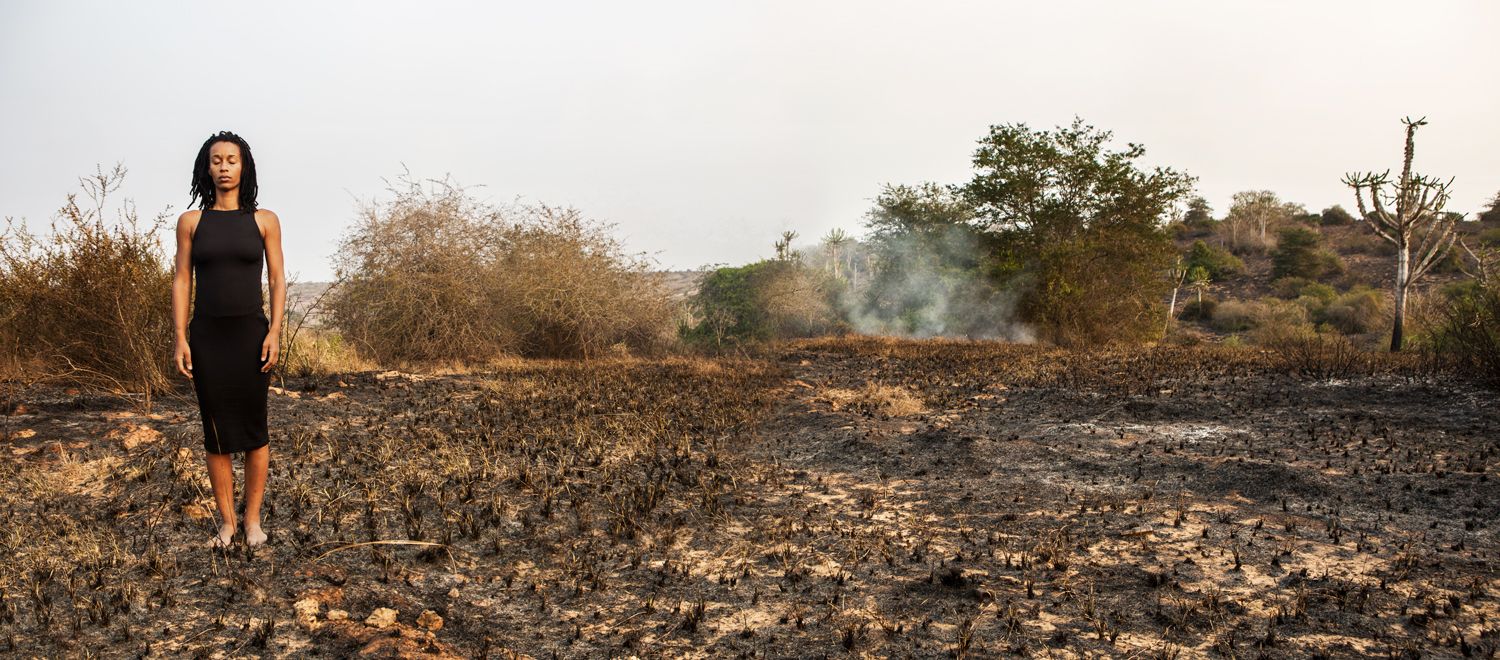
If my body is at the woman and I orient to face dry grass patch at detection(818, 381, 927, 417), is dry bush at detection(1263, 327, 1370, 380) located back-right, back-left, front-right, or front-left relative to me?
front-right

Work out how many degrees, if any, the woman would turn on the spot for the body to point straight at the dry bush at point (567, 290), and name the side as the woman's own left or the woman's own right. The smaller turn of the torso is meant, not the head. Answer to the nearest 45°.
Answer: approximately 135° to the woman's own left

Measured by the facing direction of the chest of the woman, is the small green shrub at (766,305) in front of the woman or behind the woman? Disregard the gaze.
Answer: behind

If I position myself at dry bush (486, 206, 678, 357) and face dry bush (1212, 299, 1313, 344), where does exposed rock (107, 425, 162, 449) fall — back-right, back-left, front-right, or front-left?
back-right

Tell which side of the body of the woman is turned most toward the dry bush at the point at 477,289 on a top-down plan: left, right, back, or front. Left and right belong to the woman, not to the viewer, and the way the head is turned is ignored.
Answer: back

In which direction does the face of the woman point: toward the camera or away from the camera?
toward the camera

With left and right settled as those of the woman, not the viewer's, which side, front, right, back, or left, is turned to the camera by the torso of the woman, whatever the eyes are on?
front

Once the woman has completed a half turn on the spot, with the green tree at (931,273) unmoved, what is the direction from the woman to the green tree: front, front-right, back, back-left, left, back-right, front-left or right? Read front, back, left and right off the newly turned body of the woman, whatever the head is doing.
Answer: front-right

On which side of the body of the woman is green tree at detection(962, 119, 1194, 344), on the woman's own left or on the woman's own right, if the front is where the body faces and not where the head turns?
on the woman's own left

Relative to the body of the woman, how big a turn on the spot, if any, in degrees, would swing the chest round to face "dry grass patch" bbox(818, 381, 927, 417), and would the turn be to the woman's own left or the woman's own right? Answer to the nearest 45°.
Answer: approximately 135° to the woman's own left

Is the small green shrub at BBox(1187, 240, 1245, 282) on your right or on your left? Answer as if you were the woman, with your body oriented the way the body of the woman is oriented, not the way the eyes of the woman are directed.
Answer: on your left

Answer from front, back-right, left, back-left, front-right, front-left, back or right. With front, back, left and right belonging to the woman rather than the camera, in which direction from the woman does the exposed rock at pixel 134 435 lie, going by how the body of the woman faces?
back
